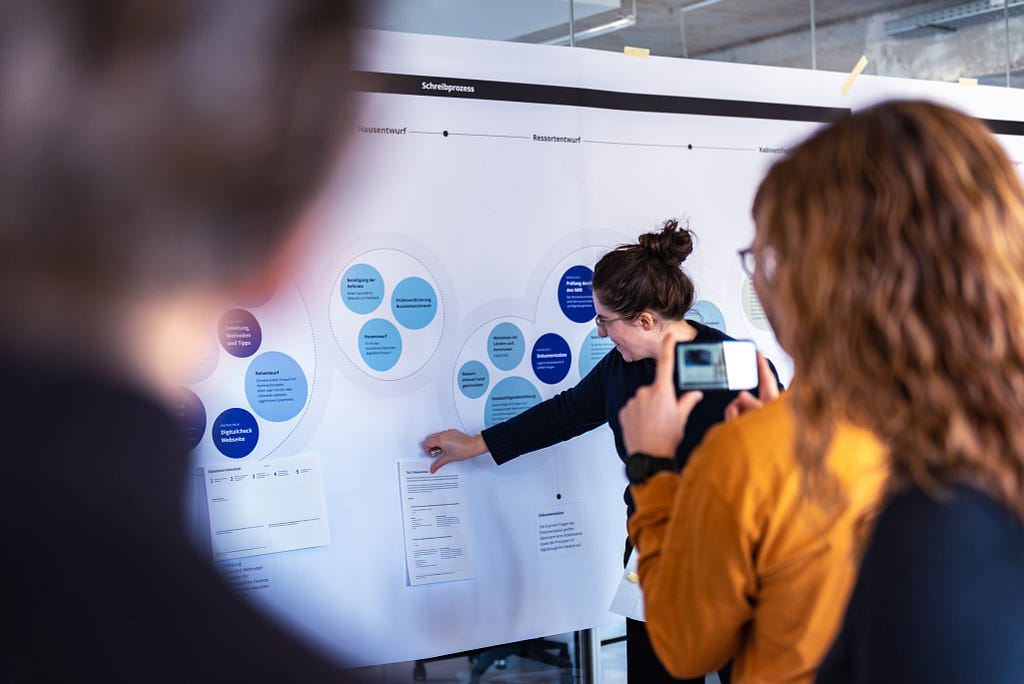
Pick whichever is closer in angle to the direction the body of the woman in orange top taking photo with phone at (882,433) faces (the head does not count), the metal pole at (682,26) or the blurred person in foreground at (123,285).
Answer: the metal pole

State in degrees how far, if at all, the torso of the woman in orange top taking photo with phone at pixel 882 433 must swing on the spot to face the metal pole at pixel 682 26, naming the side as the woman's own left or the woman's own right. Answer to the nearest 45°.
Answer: approximately 45° to the woman's own right

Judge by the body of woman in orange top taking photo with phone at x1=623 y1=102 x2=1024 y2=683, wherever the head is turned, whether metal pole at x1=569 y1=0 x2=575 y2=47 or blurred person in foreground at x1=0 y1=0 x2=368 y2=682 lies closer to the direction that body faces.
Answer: the metal pole

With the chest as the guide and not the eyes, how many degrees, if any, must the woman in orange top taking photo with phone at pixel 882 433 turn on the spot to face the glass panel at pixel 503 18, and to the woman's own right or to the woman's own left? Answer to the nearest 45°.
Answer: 0° — they already face it

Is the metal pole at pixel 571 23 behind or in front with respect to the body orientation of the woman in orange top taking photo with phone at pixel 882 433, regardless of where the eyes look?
in front

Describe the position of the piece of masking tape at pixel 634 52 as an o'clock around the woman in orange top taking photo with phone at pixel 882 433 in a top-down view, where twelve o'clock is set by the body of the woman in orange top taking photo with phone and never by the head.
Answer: The piece of masking tape is roughly at 1 o'clock from the woman in orange top taking photo with phone.

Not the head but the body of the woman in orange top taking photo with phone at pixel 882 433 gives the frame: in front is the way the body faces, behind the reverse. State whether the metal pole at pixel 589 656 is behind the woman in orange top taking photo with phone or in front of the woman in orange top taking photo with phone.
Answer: in front

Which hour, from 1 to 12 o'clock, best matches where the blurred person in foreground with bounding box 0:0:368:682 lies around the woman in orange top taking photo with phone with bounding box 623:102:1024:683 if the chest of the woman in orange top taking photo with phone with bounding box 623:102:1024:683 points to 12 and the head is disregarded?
the blurred person in foreground with bounding box 0:0:368:682 is roughly at 8 o'clock from the woman in orange top taking photo with phone with bounding box 623:102:1024:683.

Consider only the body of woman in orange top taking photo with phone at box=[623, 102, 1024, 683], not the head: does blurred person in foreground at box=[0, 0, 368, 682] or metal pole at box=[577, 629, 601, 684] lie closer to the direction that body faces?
the metal pole

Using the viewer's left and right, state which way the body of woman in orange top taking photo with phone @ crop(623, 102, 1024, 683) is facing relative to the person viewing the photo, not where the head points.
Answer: facing away from the viewer and to the left of the viewer

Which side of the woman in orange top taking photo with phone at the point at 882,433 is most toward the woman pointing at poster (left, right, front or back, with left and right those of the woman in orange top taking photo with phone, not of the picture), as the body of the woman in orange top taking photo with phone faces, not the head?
front

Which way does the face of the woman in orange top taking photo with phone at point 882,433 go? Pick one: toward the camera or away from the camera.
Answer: away from the camera

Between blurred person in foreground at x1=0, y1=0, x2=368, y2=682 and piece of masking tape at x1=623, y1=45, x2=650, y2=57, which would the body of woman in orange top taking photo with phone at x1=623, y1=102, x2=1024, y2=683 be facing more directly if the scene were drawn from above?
the piece of masking tape
